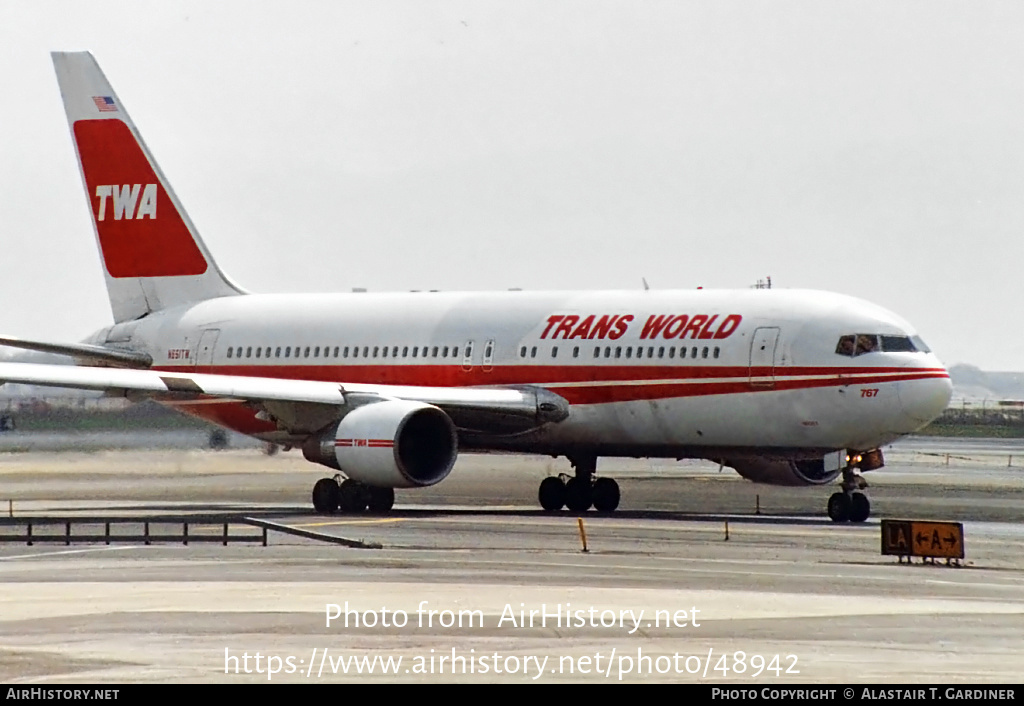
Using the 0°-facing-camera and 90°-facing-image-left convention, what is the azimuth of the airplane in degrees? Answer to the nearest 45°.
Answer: approximately 315°
